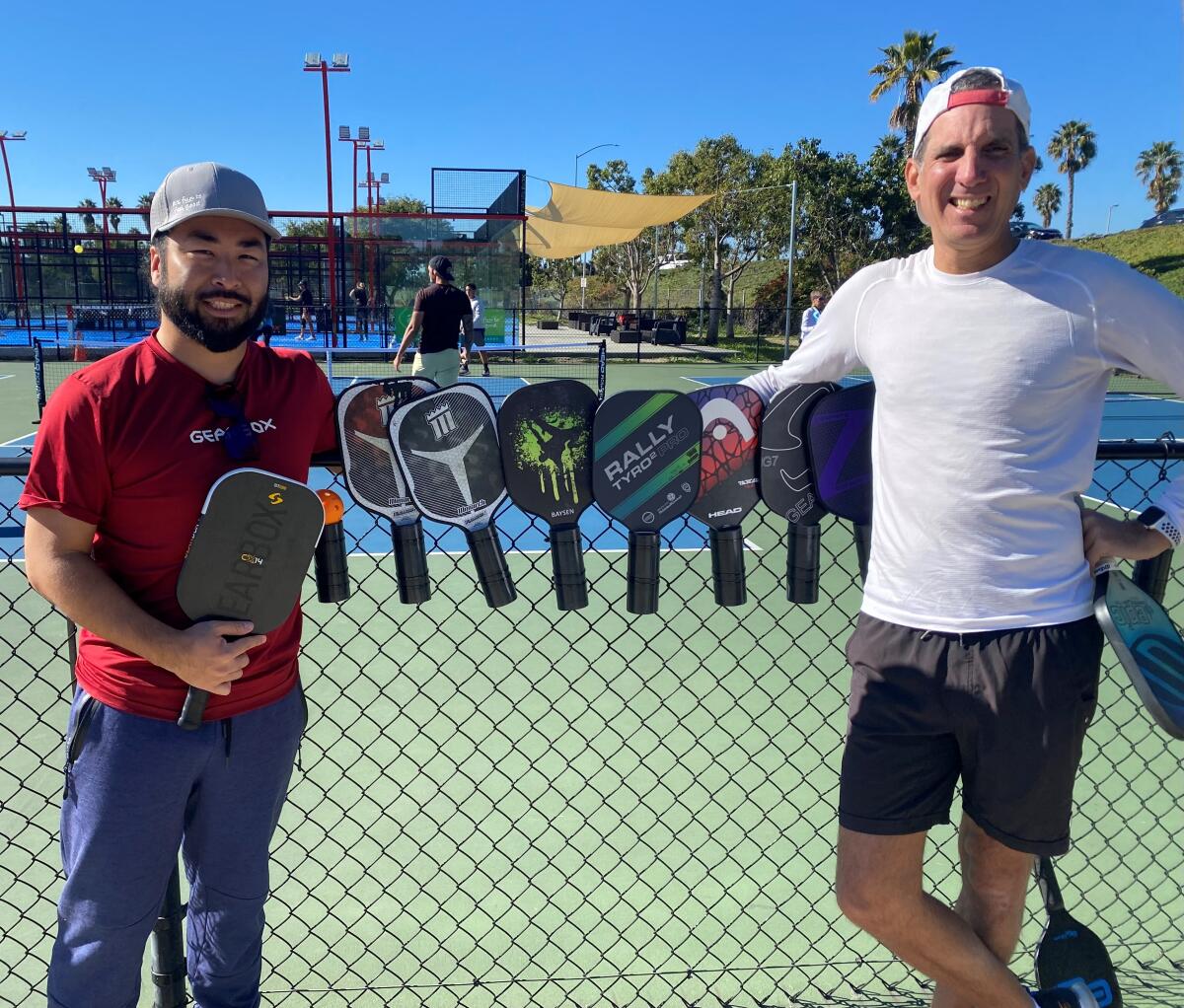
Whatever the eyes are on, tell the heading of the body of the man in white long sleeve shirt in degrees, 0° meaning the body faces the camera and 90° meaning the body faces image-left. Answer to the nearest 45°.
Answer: approximately 0°

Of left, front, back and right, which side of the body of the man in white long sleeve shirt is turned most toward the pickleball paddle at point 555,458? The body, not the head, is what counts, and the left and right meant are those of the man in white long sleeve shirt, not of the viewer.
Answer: right
